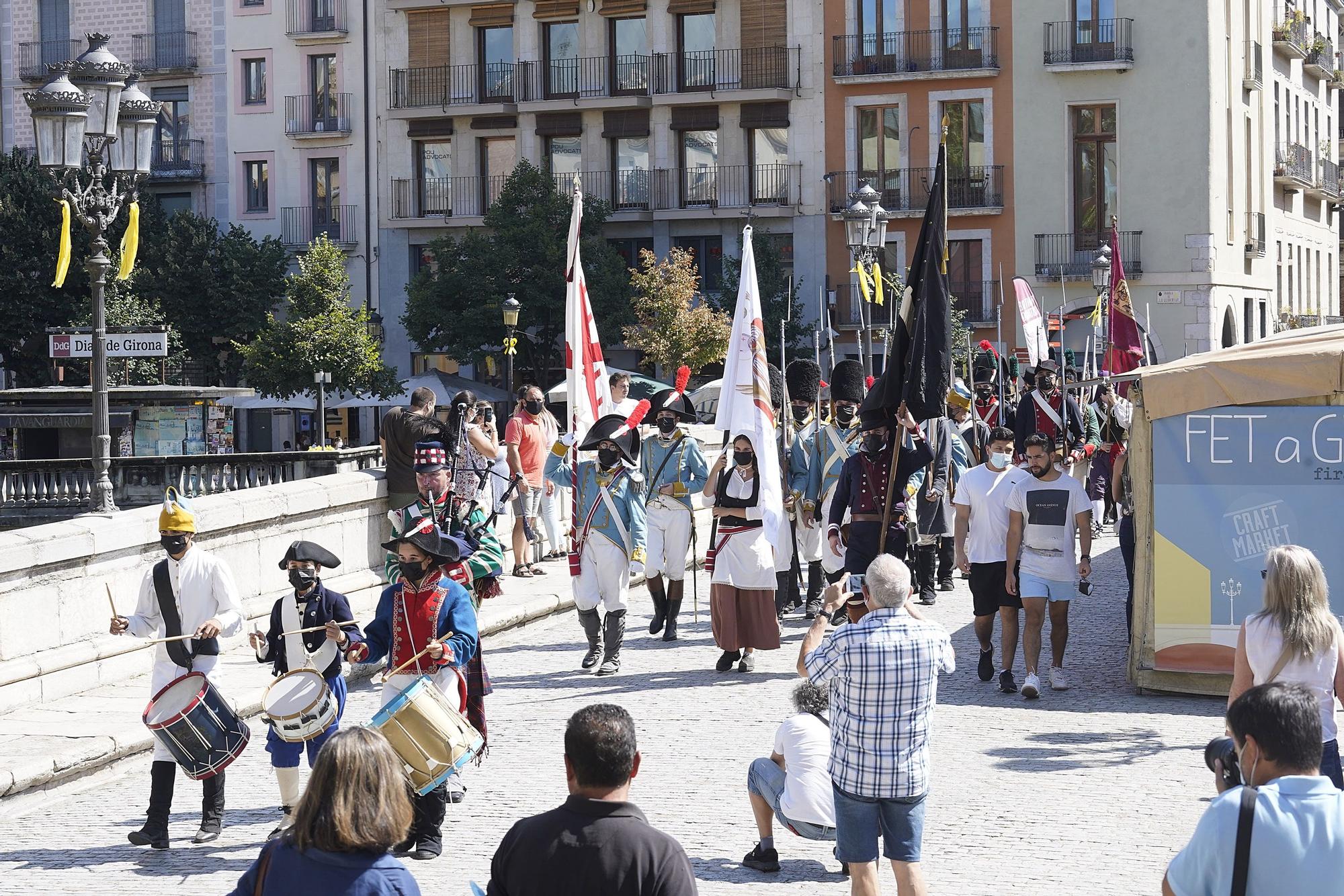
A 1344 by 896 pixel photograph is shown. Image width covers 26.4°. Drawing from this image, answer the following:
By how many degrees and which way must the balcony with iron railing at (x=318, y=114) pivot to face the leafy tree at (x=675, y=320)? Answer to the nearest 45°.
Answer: approximately 45° to its left

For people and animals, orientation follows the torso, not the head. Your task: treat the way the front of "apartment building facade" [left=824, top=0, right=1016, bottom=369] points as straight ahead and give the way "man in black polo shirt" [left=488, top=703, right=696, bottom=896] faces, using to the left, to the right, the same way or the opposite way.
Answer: the opposite way

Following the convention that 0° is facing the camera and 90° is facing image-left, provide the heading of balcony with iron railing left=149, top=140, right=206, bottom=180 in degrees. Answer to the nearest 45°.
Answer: approximately 0°

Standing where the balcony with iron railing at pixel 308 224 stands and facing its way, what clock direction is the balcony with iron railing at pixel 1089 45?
the balcony with iron railing at pixel 1089 45 is roughly at 10 o'clock from the balcony with iron railing at pixel 308 224.

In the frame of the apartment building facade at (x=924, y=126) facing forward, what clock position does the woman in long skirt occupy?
The woman in long skirt is roughly at 12 o'clock from the apartment building facade.

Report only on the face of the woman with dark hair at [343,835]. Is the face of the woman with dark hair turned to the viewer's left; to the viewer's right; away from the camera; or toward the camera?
away from the camera

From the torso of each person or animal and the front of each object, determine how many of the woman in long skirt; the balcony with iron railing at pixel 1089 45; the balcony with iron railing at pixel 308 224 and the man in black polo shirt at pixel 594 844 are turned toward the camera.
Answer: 3

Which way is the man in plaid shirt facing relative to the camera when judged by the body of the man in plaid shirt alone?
away from the camera

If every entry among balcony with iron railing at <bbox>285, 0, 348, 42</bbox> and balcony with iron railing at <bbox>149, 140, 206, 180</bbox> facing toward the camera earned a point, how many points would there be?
2

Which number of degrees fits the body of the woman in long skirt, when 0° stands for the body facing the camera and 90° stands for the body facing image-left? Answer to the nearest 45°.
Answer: approximately 0°

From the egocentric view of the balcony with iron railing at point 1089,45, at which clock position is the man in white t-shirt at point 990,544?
The man in white t-shirt is roughly at 12 o'clock from the balcony with iron railing.

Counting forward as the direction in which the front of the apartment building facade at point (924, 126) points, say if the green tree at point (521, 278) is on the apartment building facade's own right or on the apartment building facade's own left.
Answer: on the apartment building facade's own right

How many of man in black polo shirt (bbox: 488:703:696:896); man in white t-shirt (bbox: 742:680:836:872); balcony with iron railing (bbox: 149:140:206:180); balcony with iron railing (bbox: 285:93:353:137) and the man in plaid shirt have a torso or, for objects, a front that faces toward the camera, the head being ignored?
2
